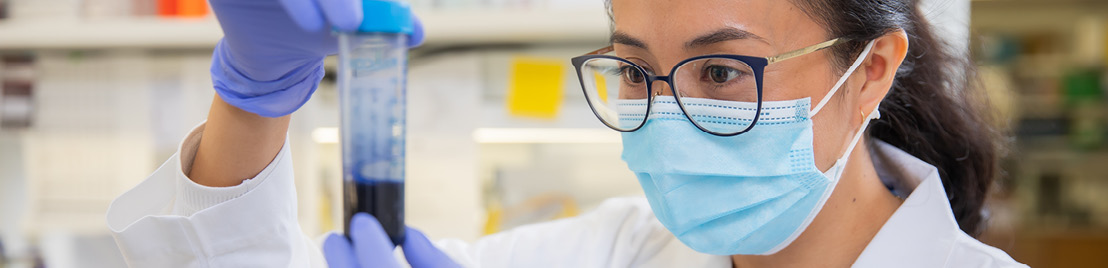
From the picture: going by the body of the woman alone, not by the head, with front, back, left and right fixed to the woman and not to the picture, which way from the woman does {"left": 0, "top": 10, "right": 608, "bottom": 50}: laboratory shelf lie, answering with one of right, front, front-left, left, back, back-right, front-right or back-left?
right

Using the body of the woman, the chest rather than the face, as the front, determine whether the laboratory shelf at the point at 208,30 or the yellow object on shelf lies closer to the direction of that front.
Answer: the laboratory shelf

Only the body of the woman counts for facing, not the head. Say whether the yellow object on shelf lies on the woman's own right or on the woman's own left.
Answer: on the woman's own right

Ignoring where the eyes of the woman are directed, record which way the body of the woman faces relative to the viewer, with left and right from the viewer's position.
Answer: facing the viewer and to the left of the viewer
